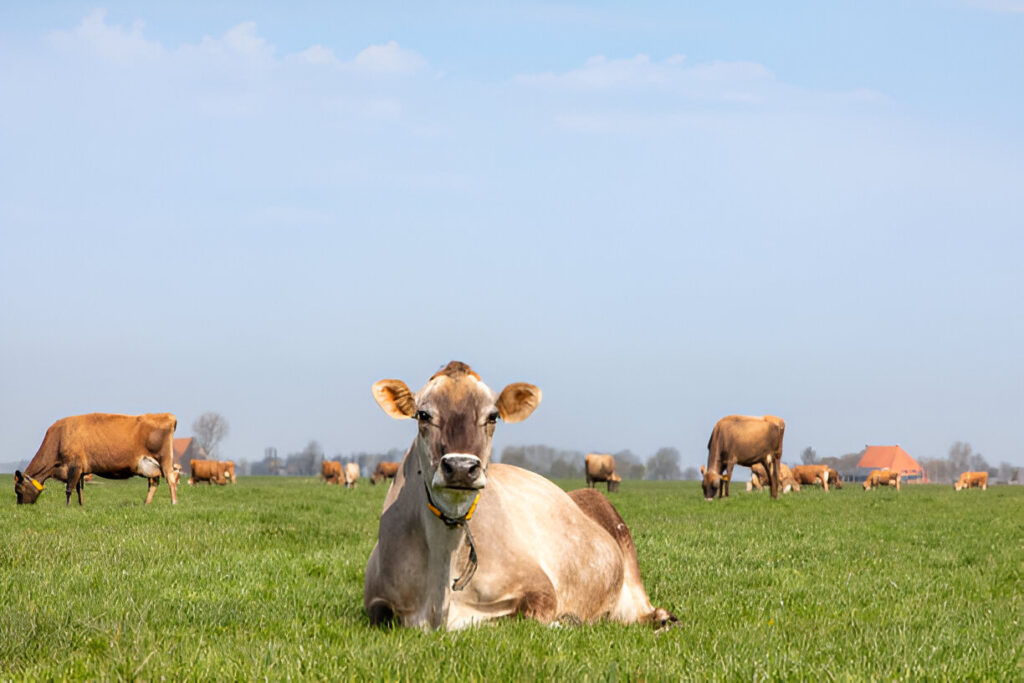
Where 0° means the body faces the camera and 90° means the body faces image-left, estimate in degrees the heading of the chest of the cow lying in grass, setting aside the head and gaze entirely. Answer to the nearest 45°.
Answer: approximately 45°

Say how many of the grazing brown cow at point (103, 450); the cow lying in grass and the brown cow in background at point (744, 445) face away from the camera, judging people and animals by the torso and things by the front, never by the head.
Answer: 0

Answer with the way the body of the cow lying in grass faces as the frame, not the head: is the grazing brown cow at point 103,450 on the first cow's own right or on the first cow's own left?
on the first cow's own right

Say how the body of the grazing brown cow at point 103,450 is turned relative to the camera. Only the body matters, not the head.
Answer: to the viewer's left

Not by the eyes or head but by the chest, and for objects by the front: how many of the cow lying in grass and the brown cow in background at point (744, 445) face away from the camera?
0

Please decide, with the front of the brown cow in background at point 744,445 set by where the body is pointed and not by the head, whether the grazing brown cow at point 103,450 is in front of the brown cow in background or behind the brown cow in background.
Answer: in front

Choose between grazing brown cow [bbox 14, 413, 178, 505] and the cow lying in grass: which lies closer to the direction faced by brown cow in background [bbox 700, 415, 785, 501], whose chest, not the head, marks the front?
the grazing brown cow

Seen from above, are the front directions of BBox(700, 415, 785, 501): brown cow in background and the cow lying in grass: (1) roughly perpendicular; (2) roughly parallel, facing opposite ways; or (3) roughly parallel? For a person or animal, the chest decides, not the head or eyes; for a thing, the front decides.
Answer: roughly parallel

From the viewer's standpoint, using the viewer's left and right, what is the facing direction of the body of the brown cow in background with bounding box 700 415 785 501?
facing the viewer and to the left of the viewer

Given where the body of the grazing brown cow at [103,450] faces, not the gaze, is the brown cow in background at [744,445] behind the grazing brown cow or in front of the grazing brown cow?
behind

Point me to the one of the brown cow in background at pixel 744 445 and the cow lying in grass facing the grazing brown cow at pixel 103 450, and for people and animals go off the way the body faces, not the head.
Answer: the brown cow in background

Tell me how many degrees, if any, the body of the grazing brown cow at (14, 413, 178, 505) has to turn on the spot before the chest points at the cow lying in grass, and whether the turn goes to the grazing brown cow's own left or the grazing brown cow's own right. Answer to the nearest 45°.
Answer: approximately 90° to the grazing brown cow's own left

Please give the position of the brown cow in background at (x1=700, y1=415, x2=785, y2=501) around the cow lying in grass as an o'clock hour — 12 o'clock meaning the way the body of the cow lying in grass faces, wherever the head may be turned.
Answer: The brown cow in background is roughly at 5 o'clock from the cow lying in grass.

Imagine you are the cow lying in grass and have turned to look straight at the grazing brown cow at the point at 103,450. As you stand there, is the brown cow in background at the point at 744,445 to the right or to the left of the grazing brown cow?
right
